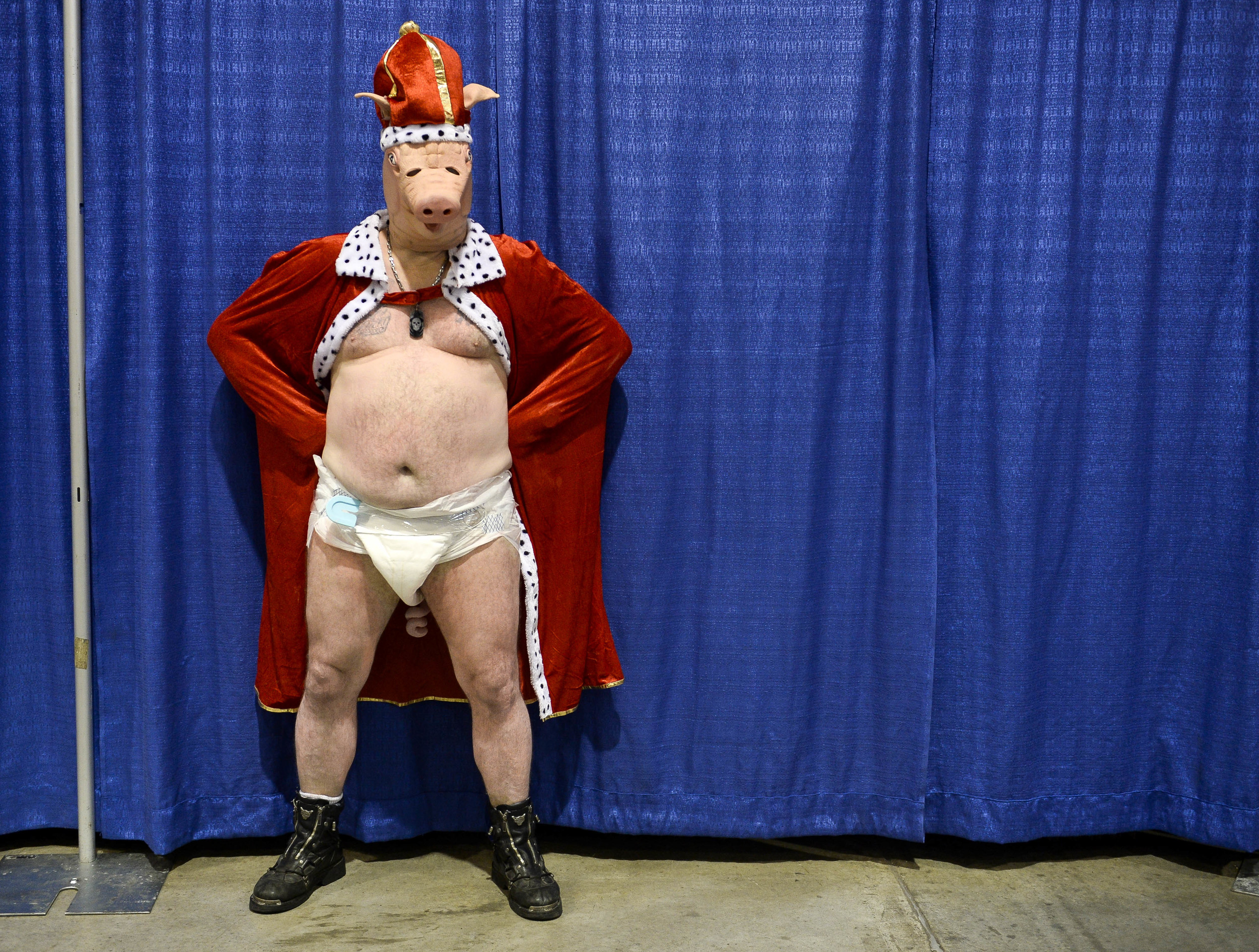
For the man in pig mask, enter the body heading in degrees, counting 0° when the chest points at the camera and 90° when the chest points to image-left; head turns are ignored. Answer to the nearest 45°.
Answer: approximately 0°
